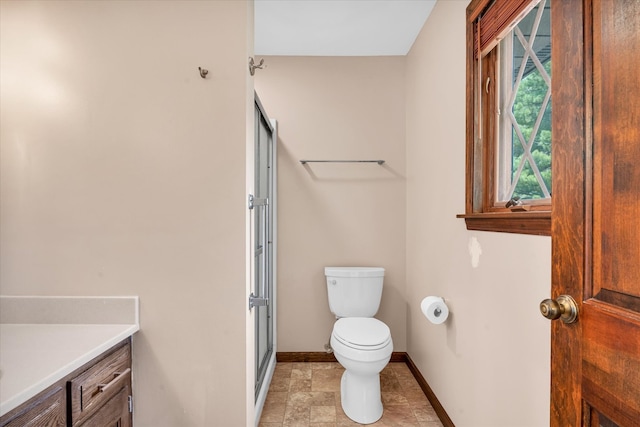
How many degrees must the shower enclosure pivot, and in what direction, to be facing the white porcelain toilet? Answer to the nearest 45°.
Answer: approximately 45° to its right

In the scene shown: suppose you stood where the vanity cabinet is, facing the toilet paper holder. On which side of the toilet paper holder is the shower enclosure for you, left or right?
left

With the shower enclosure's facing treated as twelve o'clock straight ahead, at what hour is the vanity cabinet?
The vanity cabinet is roughly at 4 o'clock from the shower enclosure.

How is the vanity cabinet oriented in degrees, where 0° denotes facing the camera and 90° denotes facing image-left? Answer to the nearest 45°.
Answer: approximately 315°

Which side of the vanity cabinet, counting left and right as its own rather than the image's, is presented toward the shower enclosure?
left

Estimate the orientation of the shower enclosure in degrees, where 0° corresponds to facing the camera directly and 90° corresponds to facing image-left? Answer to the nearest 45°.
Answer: approximately 270°

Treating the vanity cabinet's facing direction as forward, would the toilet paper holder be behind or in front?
in front

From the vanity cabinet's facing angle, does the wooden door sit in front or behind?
in front

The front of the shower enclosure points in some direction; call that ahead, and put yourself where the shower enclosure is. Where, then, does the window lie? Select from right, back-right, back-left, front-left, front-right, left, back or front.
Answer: front-right
